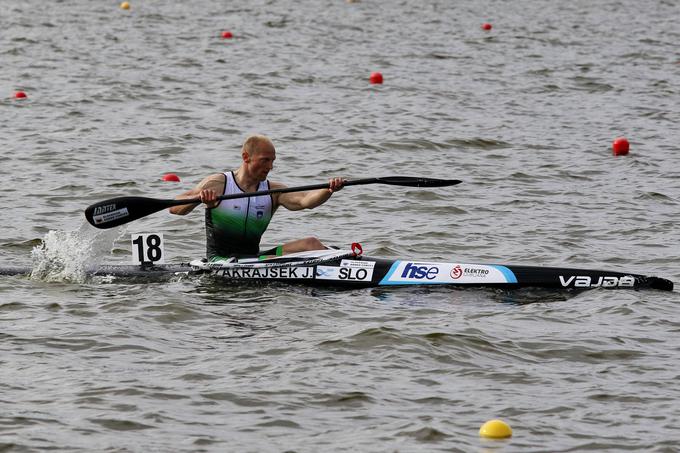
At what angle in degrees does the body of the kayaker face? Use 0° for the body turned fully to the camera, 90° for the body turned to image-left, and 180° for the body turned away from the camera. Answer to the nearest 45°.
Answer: approximately 315°

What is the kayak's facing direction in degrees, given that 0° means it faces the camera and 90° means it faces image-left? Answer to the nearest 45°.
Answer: approximately 270°

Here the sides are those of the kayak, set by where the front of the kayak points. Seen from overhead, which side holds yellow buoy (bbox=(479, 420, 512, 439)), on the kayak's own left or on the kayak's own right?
on the kayak's own right

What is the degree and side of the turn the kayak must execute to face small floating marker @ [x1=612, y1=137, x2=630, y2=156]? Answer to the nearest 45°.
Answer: approximately 45° to its left

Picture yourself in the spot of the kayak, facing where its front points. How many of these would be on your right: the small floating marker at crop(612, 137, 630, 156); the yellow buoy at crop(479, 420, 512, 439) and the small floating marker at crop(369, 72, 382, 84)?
1

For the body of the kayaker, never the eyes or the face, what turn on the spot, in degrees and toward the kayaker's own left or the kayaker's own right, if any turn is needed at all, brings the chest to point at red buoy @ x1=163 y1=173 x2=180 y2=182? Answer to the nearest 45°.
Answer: approximately 135° to the kayaker's own left

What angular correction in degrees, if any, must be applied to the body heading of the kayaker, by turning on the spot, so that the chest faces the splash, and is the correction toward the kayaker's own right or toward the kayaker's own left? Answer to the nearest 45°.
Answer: approximately 135° to the kayaker's own right

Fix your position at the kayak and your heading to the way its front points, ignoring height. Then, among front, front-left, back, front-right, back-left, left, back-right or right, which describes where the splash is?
back

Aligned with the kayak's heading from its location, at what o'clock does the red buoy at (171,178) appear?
The red buoy is roughly at 8 o'clock from the kayak.
